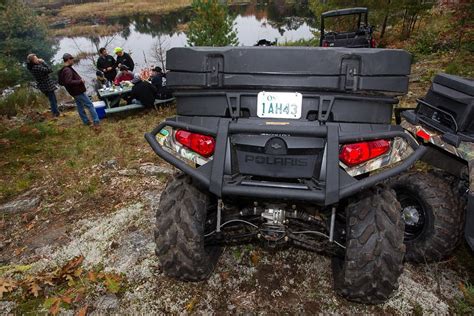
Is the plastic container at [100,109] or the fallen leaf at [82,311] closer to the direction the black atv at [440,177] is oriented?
the plastic container

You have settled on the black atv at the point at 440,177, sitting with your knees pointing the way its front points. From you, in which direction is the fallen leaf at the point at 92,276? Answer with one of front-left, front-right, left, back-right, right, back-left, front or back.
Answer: left

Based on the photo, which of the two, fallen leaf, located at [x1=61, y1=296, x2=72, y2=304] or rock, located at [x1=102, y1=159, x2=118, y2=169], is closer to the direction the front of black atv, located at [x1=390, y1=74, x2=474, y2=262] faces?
the rock

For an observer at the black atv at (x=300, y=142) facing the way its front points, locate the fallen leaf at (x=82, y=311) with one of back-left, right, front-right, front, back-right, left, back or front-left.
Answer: left

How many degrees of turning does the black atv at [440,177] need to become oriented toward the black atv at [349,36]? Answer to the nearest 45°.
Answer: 0° — it already faces it

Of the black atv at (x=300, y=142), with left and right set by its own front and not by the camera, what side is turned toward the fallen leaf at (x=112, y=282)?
left

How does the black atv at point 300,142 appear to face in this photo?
away from the camera

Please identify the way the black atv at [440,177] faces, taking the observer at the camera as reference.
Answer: facing away from the viewer and to the left of the viewer

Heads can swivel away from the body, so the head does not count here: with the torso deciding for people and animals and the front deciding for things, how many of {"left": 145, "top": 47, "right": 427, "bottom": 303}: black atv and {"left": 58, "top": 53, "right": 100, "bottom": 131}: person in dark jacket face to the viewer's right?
1

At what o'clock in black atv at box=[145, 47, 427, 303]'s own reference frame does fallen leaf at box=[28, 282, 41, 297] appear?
The fallen leaf is roughly at 9 o'clock from the black atv.

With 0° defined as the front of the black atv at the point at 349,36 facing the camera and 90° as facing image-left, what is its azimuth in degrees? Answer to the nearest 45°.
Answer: approximately 180°

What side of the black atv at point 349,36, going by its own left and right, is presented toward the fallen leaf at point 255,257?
back

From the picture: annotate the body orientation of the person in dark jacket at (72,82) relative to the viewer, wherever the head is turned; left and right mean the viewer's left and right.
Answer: facing to the right of the viewer
